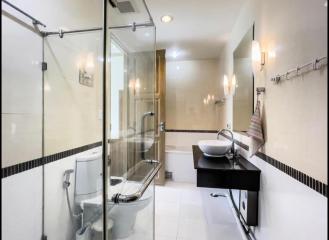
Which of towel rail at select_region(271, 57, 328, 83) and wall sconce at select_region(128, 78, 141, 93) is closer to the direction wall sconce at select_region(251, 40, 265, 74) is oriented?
the wall sconce

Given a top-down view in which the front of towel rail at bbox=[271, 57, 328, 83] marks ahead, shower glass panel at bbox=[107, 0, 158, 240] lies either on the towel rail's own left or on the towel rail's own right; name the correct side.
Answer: on the towel rail's own right

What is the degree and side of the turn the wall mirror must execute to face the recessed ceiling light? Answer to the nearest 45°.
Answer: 0° — it already faces it

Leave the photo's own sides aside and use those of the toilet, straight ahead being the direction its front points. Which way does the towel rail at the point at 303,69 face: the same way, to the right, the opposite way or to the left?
the opposite way

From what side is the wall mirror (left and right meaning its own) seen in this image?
left

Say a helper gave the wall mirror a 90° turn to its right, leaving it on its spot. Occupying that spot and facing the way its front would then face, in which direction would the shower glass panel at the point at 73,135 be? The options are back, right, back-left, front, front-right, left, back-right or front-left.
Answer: back-left

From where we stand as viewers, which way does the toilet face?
facing to the right of the viewer

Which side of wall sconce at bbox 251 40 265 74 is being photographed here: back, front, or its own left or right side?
left

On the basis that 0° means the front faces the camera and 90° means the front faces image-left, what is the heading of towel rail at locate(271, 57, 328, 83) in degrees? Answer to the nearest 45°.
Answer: approximately 45°

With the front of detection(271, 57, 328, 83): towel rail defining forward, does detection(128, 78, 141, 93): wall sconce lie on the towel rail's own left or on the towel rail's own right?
on the towel rail's own right
